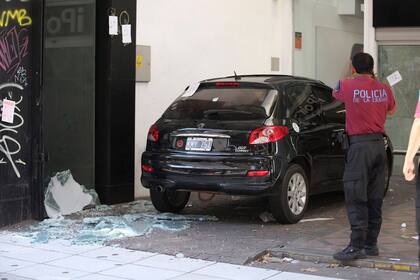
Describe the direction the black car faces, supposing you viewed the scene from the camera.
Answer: facing away from the viewer and to the right of the viewer

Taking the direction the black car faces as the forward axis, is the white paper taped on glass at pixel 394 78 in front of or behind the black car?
in front

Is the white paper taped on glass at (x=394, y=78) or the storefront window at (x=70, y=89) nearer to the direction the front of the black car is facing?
the white paper taped on glass

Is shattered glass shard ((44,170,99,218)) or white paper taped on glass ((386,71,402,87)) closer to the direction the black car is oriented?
the white paper taped on glass

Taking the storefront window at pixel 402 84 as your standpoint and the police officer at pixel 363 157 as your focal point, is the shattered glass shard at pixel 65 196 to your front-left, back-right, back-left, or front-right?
front-right

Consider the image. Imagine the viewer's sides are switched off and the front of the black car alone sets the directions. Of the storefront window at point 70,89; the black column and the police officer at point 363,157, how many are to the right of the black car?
1

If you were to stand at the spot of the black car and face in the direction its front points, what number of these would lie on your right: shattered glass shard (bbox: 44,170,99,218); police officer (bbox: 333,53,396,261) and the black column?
1

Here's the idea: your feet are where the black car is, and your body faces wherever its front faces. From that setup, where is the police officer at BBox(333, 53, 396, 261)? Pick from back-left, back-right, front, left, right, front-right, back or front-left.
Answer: right

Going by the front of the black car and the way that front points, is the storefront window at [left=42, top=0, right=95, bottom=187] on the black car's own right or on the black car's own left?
on the black car's own left

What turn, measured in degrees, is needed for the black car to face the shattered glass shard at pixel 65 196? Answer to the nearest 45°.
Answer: approximately 135° to its left

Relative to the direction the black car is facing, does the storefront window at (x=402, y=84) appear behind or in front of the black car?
in front

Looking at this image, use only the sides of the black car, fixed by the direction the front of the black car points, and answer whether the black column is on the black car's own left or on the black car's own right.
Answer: on the black car's own left
